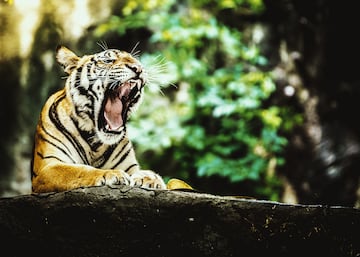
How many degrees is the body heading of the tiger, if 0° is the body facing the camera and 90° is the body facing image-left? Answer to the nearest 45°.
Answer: approximately 315°
